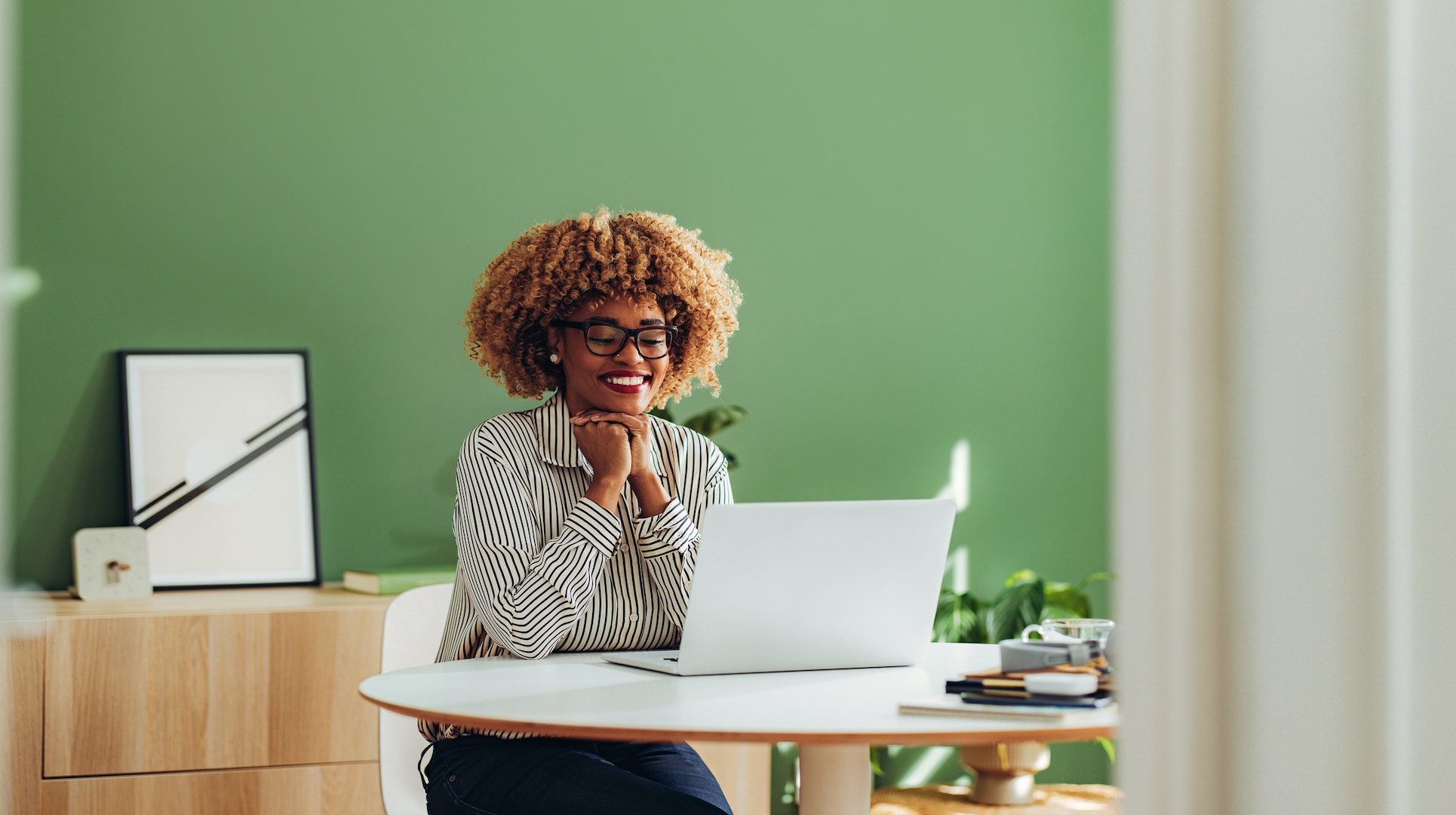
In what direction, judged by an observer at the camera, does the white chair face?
facing the viewer and to the right of the viewer

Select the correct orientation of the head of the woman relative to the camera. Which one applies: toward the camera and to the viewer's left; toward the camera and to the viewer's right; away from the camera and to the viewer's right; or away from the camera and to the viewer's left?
toward the camera and to the viewer's right

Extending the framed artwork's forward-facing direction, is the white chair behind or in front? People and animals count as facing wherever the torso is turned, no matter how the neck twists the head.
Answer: in front

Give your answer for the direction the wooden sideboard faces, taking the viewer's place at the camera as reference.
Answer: facing the viewer

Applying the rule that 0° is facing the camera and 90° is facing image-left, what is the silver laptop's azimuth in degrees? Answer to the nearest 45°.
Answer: approximately 135°

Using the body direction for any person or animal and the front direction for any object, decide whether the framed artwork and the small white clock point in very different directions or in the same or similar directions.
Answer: same or similar directions

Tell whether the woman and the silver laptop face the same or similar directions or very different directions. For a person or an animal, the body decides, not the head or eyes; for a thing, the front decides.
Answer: very different directions

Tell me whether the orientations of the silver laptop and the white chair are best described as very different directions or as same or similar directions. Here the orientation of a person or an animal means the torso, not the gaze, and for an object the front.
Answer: very different directions

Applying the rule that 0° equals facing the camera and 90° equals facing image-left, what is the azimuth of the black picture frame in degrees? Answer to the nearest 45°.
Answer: approximately 0°

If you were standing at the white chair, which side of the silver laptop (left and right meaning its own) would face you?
front

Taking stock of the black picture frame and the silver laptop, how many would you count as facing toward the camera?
1

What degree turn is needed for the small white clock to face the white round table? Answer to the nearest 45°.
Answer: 0° — it already faces it
